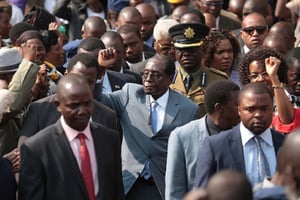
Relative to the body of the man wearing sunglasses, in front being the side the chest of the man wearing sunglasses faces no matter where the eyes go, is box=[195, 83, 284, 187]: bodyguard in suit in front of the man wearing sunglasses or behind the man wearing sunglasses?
in front

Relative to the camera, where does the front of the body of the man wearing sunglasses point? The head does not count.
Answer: toward the camera

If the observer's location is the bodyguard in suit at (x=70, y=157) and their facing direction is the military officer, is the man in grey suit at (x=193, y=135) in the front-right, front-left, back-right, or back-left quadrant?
front-right

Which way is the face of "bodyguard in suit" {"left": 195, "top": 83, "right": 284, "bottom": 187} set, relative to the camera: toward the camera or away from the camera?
toward the camera

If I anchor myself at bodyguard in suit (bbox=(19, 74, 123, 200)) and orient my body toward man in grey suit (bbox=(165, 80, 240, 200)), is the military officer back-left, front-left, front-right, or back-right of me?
front-left

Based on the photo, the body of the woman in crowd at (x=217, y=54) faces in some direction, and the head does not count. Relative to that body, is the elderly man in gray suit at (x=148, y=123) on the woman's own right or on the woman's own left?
on the woman's own right

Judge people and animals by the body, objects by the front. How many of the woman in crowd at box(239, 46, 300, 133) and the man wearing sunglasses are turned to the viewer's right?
0

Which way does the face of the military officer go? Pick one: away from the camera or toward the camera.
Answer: toward the camera

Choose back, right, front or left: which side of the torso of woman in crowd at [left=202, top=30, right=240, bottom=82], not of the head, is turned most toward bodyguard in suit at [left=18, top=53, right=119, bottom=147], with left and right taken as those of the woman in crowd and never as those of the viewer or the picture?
right

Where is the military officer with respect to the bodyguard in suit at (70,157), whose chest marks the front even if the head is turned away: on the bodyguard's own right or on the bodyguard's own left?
on the bodyguard's own left

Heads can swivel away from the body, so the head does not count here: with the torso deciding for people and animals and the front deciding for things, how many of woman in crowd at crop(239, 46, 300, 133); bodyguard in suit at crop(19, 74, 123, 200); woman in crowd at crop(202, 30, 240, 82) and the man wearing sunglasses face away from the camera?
0

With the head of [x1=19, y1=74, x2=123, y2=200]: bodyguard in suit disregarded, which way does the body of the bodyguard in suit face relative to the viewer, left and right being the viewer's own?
facing the viewer and to the right of the viewer
